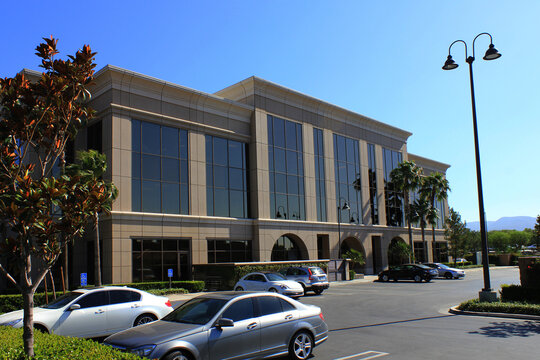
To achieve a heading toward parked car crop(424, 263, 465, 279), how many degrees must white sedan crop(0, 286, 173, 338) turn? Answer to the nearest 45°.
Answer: approximately 135° to its right

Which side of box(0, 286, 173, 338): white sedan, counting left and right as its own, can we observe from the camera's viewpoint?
left

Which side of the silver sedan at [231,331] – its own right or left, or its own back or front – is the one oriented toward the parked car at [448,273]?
back

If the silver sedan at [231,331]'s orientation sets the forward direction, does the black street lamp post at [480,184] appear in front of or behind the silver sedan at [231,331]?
behind

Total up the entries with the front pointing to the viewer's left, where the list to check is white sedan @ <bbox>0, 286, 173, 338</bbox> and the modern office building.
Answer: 1

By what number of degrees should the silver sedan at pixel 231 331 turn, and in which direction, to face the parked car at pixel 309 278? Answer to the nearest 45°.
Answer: approximately 135° to its right
